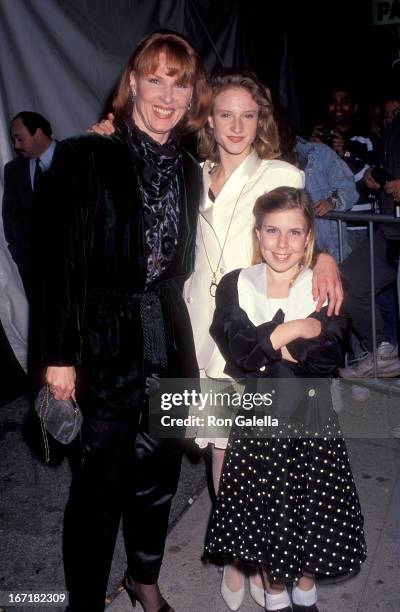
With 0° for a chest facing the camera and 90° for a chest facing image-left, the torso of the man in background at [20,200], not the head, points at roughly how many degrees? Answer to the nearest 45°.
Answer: approximately 45°

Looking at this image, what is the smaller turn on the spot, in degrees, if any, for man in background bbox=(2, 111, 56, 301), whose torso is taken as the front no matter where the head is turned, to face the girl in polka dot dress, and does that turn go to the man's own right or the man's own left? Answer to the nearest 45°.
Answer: approximately 90° to the man's own left

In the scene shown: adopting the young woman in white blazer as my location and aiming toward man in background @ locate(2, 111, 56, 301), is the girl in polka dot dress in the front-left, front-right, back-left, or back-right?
back-left

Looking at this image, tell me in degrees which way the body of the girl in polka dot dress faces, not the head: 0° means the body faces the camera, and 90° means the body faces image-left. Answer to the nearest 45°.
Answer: approximately 0°

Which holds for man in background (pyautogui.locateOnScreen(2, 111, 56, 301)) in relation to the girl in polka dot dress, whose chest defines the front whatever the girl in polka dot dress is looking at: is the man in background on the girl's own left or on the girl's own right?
on the girl's own right
